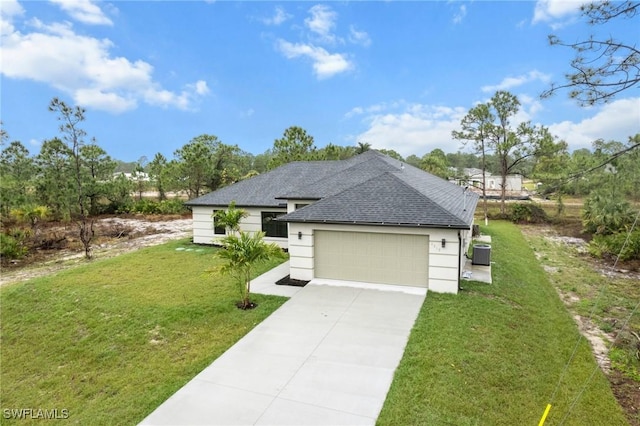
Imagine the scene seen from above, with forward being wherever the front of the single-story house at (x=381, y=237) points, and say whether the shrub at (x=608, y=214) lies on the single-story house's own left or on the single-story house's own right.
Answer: on the single-story house's own left

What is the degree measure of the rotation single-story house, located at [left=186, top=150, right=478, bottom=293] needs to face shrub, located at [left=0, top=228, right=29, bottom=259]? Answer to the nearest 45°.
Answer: approximately 90° to its right

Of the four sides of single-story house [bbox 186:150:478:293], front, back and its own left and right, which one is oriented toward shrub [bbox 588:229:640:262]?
left

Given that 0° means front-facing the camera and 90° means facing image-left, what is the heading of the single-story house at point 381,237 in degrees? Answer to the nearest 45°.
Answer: approximately 0°

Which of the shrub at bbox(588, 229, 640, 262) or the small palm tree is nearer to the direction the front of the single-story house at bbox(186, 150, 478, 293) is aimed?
the small palm tree

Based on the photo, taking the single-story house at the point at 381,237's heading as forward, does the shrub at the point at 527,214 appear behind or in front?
behind
